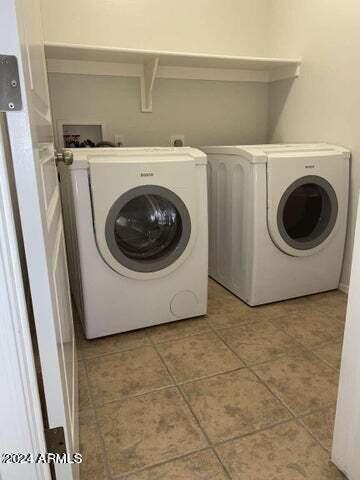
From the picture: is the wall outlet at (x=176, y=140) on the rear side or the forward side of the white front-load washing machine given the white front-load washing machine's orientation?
on the rear side

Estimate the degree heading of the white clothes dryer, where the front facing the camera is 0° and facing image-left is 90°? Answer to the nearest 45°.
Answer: approximately 315°

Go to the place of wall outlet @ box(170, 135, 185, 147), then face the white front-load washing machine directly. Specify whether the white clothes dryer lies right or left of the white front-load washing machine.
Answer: left

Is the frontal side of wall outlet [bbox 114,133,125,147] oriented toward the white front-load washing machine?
yes

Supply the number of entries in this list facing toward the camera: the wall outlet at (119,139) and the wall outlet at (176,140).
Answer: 2

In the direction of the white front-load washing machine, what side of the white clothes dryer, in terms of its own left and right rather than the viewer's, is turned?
right

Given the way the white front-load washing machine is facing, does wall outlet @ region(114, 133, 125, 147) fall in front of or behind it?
behind

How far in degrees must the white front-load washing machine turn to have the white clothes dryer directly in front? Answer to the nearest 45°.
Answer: approximately 90° to its left

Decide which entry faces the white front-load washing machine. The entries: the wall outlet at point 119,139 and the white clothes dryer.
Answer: the wall outlet

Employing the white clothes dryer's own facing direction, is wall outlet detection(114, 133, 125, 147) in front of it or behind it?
behind
